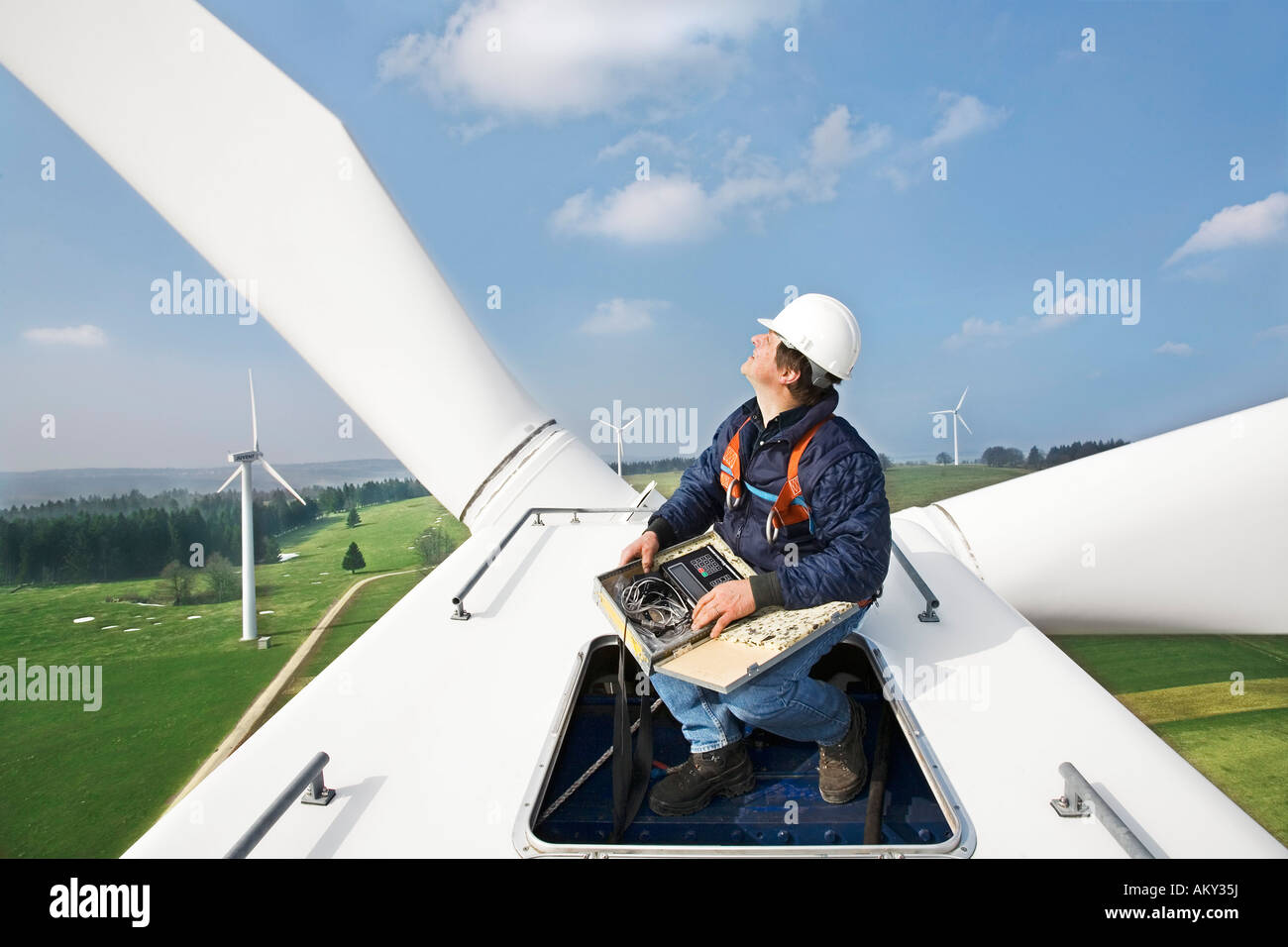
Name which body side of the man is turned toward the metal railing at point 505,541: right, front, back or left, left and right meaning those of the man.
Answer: right

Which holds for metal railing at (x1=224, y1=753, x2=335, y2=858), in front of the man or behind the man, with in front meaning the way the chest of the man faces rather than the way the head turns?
in front

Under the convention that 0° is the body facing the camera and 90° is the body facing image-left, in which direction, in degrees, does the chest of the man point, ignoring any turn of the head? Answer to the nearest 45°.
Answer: approximately 45°

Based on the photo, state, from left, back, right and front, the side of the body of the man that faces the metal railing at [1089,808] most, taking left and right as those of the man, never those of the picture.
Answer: left
